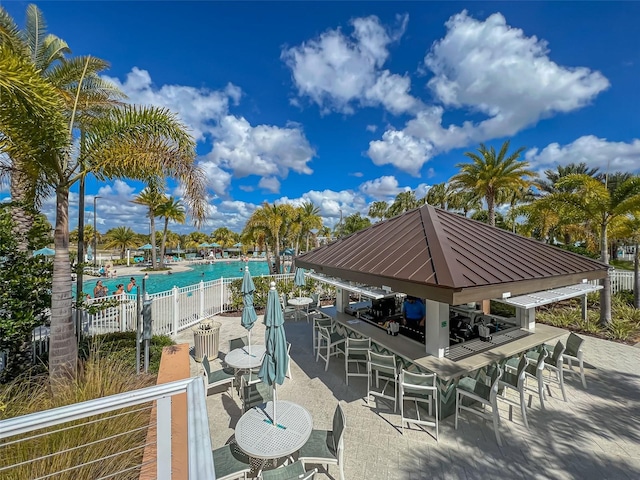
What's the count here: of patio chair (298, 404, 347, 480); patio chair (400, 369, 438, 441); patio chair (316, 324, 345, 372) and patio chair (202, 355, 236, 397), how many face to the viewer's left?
1

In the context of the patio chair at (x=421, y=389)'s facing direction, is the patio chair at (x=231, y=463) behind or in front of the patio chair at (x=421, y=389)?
behind

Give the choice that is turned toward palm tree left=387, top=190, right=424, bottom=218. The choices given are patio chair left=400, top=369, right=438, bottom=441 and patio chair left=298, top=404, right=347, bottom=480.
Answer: patio chair left=400, top=369, right=438, bottom=441

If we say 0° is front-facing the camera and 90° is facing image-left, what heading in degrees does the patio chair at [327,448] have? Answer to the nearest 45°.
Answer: approximately 90°

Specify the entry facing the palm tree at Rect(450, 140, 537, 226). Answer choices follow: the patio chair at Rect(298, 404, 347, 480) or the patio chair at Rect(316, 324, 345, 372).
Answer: the patio chair at Rect(316, 324, 345, 372)

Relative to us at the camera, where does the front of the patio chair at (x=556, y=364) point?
facing away from the viewer and to the left of the viewer

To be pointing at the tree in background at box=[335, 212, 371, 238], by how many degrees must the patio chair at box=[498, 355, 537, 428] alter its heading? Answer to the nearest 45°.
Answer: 0° — it already faces it

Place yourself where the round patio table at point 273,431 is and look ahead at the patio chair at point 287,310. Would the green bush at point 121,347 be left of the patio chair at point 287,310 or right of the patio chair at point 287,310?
left

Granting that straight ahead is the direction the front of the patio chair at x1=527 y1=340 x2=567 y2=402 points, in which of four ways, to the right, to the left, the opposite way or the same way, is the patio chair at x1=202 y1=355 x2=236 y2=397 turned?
to the right

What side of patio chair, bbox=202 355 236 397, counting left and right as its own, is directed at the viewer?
right

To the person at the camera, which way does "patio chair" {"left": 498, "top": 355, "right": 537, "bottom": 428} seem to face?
facing away from the viewer and to the left of the viewer

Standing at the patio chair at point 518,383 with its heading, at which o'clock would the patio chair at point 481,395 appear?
the patio chair at point 481,395 is roughly at 9 o'clock from the patio chair at point 518,383.

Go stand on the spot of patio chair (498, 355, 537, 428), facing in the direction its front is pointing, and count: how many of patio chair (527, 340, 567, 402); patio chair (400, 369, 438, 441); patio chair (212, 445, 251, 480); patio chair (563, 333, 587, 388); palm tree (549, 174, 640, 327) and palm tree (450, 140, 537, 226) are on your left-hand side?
2

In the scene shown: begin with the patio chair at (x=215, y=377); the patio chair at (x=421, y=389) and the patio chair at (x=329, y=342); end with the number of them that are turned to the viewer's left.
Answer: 0

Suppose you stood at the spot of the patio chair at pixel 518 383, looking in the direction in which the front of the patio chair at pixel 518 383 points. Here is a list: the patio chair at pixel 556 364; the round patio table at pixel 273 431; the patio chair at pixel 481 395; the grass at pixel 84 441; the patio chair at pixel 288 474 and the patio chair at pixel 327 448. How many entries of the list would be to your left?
5

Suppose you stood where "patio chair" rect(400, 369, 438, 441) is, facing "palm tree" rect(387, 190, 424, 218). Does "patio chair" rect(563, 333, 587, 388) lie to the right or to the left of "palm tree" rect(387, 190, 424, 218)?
right

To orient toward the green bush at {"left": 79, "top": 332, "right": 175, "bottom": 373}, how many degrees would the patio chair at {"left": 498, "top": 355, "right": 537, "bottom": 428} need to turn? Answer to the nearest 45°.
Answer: approximately 45° to its left

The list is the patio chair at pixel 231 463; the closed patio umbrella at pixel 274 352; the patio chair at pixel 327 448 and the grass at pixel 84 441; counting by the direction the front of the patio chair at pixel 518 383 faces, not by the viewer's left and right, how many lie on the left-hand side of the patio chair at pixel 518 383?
4
